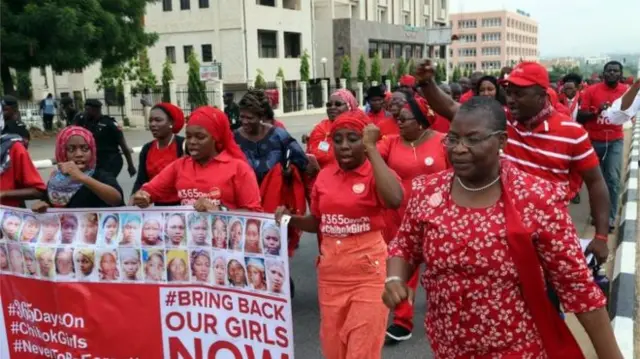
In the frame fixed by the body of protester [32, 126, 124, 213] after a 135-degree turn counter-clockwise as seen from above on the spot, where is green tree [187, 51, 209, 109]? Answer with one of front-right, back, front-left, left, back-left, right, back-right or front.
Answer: front-left

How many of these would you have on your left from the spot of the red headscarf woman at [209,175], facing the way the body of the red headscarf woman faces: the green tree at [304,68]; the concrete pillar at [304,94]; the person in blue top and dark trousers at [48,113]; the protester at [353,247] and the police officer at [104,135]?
1

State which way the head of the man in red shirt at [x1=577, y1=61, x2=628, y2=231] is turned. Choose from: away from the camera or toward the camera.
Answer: toward the camera

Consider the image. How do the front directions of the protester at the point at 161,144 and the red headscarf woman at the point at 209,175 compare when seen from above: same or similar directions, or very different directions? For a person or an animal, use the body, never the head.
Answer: same or similar directions

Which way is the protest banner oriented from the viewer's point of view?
toward the camera

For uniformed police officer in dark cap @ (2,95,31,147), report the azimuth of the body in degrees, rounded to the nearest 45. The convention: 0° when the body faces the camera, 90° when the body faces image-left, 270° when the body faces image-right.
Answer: approximately 45°

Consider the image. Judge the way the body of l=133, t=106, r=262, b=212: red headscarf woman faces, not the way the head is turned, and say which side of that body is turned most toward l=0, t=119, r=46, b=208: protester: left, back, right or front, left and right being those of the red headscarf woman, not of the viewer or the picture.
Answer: right

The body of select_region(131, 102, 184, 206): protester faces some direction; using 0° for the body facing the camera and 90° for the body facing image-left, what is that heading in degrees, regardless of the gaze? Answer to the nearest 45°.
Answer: approximately 45°

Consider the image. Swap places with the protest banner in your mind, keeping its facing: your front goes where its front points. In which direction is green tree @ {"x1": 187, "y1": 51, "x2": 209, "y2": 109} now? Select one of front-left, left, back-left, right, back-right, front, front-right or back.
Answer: back

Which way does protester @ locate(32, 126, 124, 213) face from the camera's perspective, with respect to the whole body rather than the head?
toward the camera

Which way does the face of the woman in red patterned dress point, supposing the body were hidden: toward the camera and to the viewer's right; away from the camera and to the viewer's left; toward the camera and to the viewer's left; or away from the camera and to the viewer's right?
toward the camera and to the viewer's left

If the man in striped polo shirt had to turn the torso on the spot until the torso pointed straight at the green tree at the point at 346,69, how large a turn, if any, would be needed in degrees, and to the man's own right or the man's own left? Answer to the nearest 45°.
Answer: approximately 135° to the man's own right

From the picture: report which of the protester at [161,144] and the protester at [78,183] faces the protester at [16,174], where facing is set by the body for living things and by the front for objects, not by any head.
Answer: the protester at [161,144]

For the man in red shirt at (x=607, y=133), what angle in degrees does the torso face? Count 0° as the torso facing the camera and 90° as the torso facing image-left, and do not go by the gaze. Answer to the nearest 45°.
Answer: approximately 0°

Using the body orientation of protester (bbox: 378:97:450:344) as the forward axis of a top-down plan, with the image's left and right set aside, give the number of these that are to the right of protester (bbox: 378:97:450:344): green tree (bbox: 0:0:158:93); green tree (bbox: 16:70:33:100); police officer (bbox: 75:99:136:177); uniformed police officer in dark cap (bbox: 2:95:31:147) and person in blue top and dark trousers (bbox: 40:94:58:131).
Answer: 5

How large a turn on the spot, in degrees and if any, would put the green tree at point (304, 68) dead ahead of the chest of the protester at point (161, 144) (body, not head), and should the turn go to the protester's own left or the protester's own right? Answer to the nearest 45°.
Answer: approximately 135° to the protester's own right
